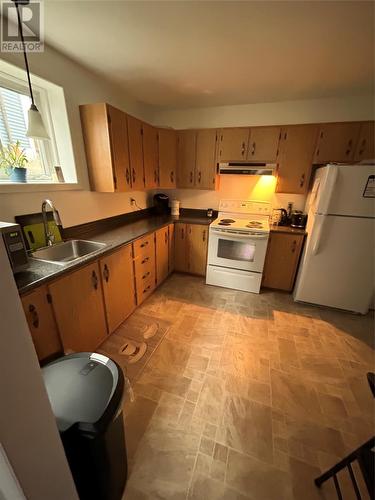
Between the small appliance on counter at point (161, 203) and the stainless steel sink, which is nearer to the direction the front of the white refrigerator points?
the stainless steel sink

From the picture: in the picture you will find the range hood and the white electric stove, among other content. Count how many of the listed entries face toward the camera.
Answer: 2

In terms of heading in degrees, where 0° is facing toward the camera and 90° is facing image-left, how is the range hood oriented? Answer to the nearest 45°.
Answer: approximately 0°

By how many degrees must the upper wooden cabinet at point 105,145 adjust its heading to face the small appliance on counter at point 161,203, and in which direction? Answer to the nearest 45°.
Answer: approximately 90° to its left

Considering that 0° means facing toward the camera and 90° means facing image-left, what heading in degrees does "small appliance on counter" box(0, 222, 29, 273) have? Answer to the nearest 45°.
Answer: approximately 315°

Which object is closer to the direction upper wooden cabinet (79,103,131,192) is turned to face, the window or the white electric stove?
the white electric stove

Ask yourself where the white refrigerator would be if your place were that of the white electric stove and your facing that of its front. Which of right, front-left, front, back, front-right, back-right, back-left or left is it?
left

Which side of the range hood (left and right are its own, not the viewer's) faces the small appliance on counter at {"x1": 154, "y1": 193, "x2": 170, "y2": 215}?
right

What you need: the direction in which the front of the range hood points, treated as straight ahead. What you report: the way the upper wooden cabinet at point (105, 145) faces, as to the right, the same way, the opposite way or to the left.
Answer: to the left

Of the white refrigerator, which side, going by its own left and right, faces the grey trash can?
front

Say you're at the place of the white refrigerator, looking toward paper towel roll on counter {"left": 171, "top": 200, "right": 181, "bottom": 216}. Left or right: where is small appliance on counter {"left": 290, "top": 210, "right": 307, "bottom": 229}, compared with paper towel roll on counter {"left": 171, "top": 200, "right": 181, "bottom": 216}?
right

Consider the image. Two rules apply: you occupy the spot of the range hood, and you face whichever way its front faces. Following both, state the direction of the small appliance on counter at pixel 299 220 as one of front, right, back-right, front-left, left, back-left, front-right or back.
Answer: left

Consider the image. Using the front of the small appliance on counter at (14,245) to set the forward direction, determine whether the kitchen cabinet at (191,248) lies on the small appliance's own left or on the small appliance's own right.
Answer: on the small appliance's own left

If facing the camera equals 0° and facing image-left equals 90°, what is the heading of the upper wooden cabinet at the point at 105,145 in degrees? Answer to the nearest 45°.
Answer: approximately 315°

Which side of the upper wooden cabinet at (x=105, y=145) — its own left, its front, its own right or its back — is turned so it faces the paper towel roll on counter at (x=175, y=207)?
left

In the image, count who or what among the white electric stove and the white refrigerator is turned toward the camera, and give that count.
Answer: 2

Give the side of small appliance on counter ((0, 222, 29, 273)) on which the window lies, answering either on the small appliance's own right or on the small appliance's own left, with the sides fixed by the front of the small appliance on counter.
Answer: on the small appliance's own left
